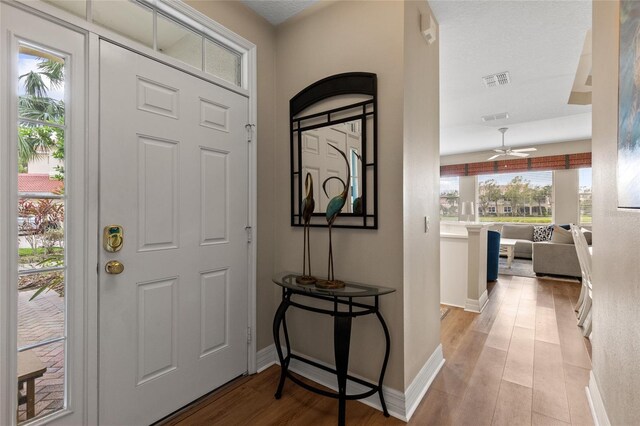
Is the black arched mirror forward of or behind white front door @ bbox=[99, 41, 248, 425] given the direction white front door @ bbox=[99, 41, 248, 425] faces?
forward

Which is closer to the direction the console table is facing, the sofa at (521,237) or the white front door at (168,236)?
the white front door

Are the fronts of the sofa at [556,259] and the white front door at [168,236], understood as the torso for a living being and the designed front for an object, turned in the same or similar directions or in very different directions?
very different directions

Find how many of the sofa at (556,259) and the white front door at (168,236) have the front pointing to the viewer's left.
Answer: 1

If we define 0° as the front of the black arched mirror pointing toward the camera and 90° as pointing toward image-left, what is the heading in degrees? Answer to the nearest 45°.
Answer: approximately 45°

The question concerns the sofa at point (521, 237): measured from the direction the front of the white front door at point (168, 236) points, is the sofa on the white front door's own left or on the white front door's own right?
on the white front door's own left

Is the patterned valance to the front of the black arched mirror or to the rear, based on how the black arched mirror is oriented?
to the rear

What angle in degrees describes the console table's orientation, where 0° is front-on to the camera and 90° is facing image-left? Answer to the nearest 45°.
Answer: approximately 45°

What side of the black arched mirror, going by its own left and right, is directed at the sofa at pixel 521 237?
back

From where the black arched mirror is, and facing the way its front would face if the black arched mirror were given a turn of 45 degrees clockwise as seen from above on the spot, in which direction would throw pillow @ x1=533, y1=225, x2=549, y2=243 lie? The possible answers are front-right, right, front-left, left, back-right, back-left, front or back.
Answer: back-right

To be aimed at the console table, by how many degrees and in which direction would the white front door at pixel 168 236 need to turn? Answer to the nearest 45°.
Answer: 0° — it already faces it
